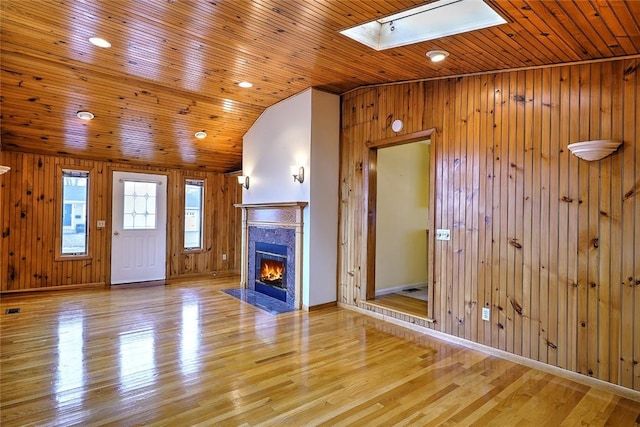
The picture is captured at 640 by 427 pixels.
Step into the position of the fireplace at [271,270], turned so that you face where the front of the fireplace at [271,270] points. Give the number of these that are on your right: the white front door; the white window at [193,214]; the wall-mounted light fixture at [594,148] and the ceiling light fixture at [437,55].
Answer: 2

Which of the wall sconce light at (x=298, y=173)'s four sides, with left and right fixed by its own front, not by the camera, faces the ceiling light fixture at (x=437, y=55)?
left

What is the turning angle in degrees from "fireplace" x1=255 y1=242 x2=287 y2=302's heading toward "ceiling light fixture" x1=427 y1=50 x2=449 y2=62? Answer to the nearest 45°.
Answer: approximately 90° to its left

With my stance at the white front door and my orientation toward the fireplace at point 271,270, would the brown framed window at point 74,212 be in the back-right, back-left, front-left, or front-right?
back-right

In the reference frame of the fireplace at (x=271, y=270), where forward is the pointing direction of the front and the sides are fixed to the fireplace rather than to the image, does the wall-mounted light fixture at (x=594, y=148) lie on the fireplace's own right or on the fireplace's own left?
on the fireplace's own left

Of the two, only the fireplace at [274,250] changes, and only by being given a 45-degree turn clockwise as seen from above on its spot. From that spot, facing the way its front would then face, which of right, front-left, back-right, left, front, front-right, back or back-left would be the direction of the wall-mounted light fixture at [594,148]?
back-left

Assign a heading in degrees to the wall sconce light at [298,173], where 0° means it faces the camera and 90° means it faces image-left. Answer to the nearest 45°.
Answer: approximately 45°

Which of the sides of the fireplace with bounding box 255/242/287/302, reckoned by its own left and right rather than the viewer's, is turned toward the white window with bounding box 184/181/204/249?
right
